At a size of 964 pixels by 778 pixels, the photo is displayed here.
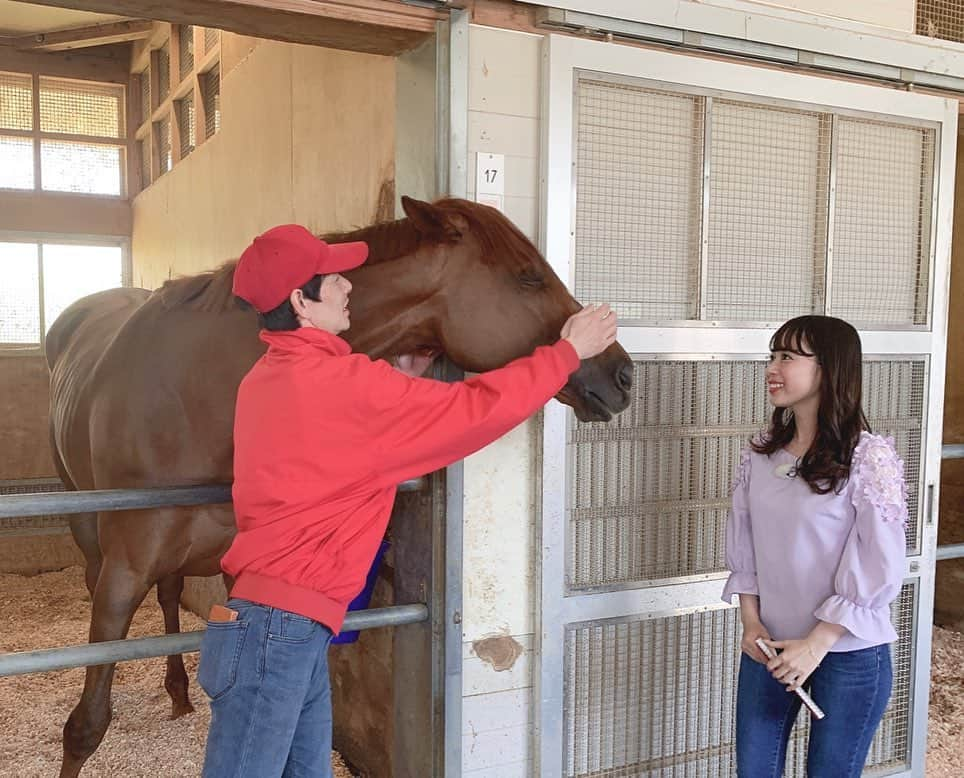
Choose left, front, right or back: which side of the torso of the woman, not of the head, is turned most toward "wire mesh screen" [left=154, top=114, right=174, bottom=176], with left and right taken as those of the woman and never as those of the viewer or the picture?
right

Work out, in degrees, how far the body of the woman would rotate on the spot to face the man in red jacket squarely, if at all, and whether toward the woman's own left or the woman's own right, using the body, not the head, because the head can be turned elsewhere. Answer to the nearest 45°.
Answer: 0° — they already face them

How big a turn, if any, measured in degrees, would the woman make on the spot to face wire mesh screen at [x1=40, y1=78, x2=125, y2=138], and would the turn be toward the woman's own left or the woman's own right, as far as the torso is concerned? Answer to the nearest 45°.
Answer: approximately 90° to the woman's own right

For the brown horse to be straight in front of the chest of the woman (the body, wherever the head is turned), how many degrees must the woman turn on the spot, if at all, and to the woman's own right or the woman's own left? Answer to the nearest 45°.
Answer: approximately 45° to the woman's own right

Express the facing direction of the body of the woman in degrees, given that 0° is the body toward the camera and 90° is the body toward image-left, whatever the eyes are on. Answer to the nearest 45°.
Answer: approximately 45°

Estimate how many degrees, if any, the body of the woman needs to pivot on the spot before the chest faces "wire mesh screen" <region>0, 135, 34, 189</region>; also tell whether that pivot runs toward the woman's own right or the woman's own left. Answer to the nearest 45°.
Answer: approximately 90° to the woman's own right

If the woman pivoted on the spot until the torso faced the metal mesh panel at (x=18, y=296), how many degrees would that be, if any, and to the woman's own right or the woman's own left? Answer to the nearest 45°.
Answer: approximately 90° to the woman's own right

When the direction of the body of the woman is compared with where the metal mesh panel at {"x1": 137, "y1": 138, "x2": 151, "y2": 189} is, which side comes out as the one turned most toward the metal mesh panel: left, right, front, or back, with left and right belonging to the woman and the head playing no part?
right

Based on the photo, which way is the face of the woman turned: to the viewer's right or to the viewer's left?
to the viewer's left
